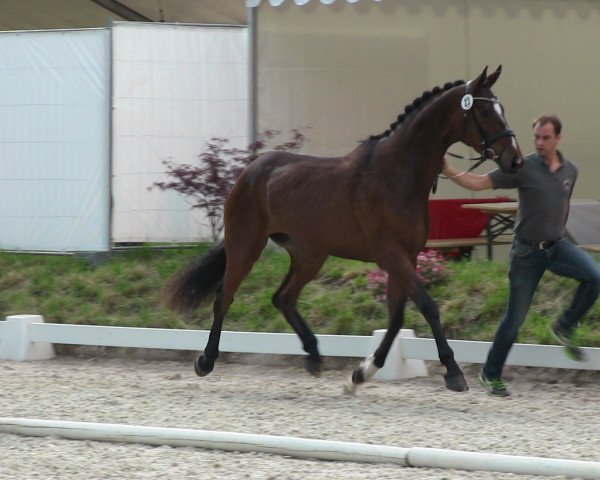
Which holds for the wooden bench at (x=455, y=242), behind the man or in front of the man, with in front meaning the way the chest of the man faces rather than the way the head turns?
behind

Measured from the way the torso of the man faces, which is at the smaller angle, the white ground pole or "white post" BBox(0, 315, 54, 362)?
the white ground pole
